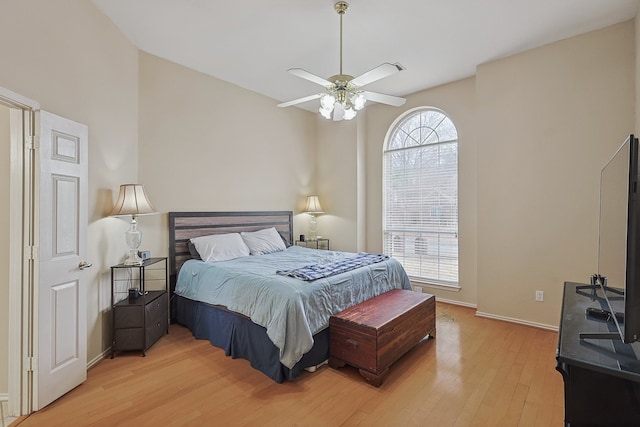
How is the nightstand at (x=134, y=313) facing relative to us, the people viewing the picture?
facing the viewer and to the right of the viewer

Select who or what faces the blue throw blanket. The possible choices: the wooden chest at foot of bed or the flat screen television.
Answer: the flat screen television

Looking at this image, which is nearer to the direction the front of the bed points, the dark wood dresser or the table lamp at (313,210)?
the dark wood dresser

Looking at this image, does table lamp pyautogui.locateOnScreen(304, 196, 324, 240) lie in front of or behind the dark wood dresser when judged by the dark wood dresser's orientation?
in front

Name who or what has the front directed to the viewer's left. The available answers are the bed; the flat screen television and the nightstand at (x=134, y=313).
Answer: the flat screen television

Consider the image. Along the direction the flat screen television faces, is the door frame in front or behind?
in front

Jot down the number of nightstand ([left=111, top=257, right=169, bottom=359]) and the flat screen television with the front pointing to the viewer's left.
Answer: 1

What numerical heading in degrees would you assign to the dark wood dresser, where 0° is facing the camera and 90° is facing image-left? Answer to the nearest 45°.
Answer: approximately 90°

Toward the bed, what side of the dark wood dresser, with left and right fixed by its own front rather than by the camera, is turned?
front

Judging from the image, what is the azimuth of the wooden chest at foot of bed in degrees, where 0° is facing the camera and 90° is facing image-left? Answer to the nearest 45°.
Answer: approximately 315°

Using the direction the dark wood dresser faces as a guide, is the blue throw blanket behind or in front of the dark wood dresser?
in front

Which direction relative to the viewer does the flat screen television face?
to the viewer's left

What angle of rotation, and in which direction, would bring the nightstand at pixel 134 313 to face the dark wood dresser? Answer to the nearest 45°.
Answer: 0° — it already faces it
